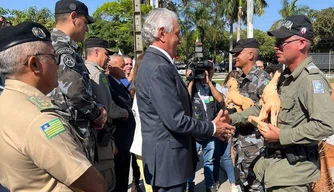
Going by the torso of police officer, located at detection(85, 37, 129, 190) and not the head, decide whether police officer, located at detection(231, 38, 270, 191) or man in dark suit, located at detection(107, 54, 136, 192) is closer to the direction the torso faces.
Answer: the police officer

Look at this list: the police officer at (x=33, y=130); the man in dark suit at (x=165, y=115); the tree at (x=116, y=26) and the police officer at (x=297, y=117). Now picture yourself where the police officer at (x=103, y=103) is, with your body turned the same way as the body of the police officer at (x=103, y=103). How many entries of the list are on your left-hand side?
1

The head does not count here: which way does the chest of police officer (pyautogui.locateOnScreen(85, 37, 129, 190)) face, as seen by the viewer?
to the viewer's right

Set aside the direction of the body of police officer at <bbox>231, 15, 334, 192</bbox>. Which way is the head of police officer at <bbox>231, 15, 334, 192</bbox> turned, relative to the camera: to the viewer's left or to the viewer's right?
to the viewer's left

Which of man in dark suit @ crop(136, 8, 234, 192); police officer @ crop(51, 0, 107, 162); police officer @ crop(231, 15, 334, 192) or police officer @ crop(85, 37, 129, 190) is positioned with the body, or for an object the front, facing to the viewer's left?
police officer @ crop(231, 15, 334, 192)

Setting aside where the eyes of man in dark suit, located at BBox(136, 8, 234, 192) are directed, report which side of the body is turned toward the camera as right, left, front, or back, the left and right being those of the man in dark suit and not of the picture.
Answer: right

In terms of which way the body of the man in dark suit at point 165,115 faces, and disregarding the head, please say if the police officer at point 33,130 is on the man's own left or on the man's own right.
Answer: on the man's own right

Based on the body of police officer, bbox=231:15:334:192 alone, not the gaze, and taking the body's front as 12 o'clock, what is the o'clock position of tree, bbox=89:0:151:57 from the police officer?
The tree is roughly at 2 o'clock from the police officer.

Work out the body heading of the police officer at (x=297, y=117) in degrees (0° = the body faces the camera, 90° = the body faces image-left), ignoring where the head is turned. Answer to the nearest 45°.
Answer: approximately 90°

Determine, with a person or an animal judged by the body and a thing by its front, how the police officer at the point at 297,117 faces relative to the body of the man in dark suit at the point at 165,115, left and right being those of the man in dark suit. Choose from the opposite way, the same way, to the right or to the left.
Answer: the opposite way

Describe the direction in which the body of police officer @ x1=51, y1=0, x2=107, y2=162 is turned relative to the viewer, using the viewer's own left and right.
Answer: facing to the right of the viewer

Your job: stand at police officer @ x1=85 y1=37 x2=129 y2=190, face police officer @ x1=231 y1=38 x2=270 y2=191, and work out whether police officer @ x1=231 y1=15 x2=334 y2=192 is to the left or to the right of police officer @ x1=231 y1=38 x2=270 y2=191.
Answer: right

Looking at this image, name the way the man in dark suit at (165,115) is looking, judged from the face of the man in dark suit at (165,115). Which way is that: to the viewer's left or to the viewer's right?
to the viewer's right

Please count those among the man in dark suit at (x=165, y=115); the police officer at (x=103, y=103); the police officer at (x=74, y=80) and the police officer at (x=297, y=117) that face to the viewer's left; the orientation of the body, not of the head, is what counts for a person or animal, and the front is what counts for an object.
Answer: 1

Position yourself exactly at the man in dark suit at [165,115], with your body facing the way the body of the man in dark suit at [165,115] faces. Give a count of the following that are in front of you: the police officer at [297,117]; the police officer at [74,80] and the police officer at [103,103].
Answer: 1
